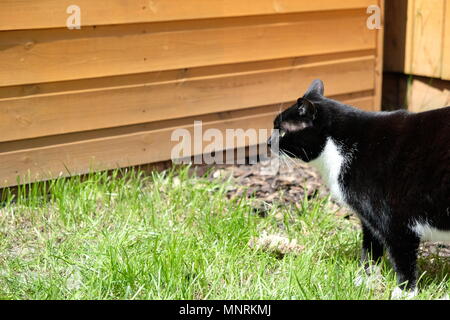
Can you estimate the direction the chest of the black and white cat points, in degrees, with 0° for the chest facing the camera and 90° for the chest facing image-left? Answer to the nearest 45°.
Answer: approximately 90°
